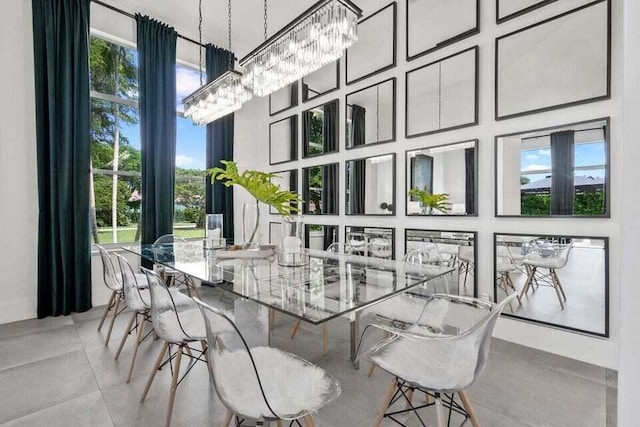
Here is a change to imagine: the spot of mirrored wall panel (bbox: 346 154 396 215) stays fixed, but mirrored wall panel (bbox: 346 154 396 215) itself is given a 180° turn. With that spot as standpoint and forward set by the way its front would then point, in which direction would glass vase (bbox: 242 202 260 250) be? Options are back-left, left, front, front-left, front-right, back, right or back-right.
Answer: back

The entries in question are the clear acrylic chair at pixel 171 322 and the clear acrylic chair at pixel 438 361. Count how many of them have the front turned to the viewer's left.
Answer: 1

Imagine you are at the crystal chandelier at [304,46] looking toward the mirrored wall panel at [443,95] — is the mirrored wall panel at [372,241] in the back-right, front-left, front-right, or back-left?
front-left

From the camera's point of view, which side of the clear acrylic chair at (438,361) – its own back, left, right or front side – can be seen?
left

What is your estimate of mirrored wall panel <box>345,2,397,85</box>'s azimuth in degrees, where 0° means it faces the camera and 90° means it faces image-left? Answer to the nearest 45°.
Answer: approximately 45°

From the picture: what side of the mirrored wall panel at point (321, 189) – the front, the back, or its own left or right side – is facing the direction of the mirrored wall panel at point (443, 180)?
left

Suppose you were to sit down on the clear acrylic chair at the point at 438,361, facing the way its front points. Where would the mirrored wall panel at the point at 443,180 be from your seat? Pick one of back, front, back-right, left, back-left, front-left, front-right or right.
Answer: right

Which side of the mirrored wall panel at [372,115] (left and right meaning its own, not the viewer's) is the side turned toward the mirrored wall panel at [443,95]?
left

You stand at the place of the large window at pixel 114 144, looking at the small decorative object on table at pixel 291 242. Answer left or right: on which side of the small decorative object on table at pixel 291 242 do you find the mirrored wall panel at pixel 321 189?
left

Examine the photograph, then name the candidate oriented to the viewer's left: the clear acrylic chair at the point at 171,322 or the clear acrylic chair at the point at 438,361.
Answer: the clear acrylic chair at the point at 438,361

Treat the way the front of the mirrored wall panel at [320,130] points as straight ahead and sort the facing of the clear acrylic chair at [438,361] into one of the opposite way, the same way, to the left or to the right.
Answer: to the right

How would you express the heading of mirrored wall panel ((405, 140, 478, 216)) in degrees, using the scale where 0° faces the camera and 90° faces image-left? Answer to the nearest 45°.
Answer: approximately 45°

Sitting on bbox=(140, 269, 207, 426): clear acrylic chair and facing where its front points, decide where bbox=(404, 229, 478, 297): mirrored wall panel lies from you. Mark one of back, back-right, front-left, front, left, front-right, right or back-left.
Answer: front-right

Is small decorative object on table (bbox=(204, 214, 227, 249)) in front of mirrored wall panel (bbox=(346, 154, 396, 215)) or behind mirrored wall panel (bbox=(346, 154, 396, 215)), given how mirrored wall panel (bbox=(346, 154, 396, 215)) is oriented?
in front

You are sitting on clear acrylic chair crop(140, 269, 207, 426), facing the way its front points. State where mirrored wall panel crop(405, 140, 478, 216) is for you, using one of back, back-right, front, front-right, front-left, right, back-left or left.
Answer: front-right

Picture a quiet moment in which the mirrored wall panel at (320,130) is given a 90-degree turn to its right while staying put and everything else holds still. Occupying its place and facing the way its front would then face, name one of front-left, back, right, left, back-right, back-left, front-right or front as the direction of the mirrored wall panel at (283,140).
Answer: front

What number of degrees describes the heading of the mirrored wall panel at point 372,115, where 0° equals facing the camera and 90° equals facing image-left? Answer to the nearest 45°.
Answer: approximately 45°
